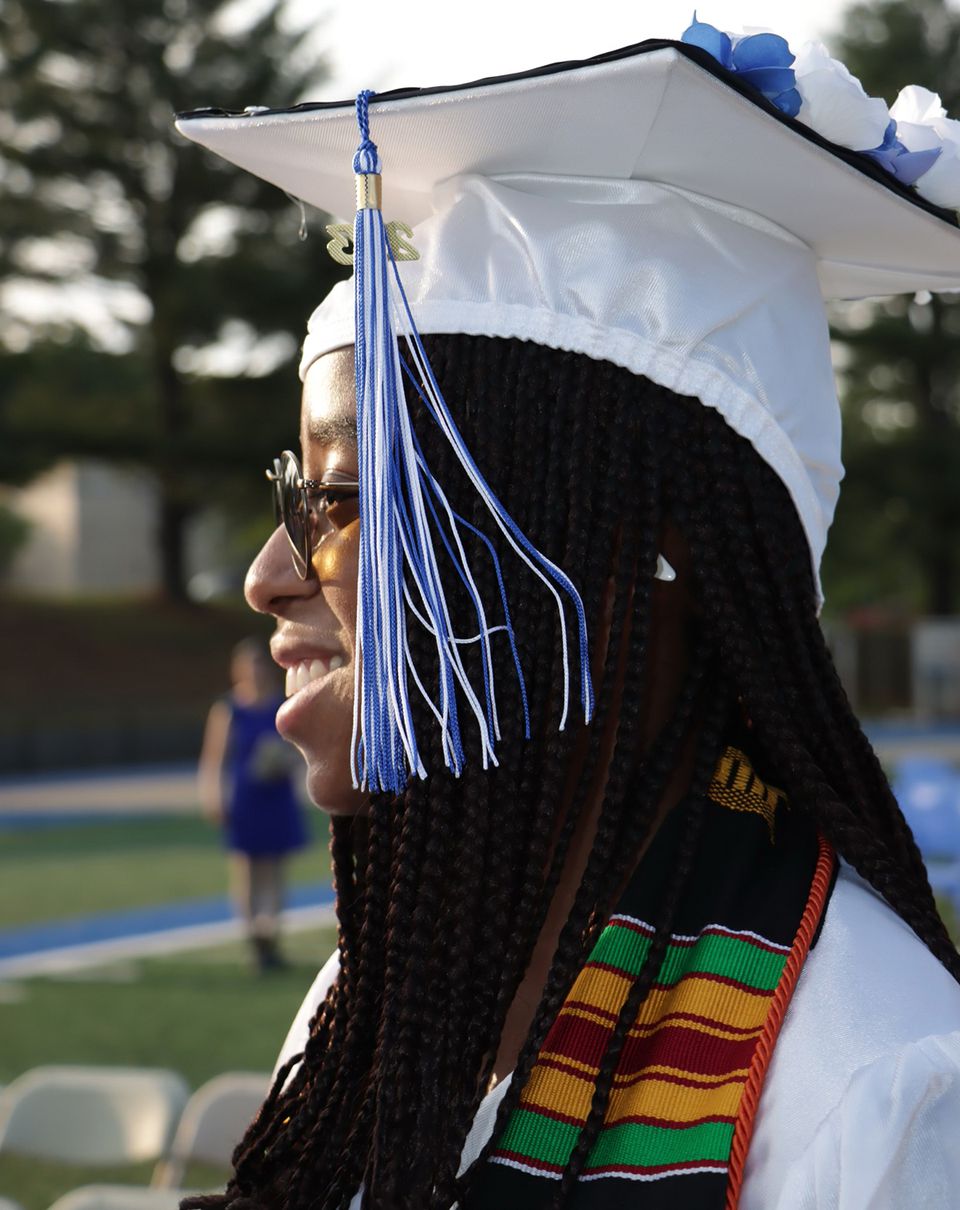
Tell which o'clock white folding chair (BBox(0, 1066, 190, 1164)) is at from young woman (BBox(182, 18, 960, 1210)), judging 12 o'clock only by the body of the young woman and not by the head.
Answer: The white folding chair is roughly at 2 o'clock from the young woman.

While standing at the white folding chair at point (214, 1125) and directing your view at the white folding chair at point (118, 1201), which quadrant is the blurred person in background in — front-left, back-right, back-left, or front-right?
back-right

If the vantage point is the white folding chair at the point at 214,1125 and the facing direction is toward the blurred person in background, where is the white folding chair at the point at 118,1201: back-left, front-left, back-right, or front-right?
back-left

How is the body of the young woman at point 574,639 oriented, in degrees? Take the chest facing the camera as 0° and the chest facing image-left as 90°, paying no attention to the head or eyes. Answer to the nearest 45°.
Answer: approximately 90°

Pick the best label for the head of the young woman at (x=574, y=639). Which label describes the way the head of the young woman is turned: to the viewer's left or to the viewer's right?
to the viewer's left

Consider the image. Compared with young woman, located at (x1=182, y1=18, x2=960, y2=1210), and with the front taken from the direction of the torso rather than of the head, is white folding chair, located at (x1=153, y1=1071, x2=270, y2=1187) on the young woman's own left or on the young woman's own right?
on the young woman's own right
